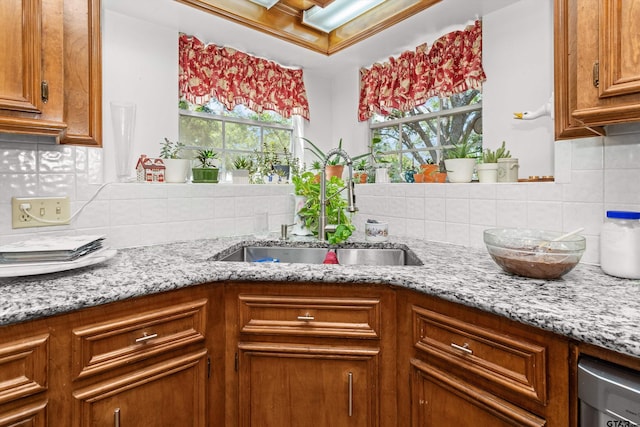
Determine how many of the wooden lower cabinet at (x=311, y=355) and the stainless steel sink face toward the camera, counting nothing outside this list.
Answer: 2

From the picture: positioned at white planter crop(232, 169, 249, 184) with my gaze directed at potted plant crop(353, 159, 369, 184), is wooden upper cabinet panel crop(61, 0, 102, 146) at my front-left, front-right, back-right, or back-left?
back-right

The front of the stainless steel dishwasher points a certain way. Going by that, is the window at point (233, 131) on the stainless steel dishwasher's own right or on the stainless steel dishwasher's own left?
on the stainless steel dishwasher's own right

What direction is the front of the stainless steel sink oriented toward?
toward the camera

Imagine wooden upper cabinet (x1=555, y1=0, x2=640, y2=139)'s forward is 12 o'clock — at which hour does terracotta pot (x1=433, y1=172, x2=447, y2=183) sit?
The terracotta pot is roughly at 3 o'clock from the wooden upper cabinet.

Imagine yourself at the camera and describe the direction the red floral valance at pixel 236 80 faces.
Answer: facing the viewer and to the right of the viewer

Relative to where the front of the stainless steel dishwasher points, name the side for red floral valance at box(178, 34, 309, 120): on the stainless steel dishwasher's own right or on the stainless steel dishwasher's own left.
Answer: on the stainless steel dishwasher's own right

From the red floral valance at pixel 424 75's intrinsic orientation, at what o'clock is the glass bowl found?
The glass bowl is roughly at 10 o'clock from the red floral valance.

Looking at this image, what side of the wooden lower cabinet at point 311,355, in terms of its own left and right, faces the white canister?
left

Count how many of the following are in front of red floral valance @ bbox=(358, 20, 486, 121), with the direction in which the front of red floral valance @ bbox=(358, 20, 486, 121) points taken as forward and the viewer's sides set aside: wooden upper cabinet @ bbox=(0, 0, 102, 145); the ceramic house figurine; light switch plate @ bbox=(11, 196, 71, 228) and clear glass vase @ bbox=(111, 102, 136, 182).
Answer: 4

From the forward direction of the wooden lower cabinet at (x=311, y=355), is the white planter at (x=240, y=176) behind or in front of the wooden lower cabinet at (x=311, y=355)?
behind
